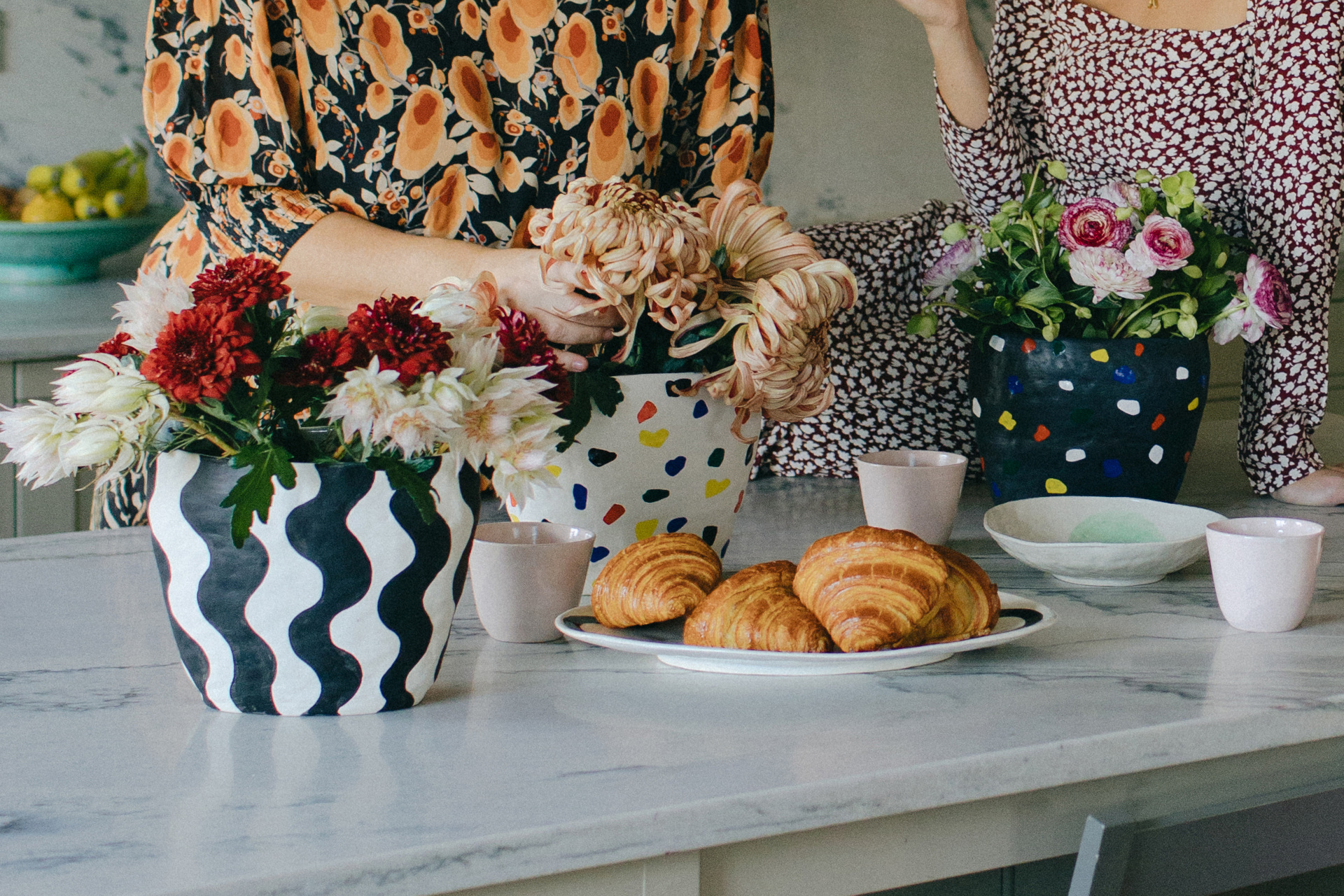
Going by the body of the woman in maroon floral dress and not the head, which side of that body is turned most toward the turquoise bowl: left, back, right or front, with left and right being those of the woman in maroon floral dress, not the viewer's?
right

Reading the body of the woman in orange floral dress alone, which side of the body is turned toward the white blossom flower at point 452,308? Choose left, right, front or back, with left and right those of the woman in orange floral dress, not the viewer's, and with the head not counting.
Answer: front

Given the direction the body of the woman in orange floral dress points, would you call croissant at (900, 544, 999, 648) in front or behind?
in front

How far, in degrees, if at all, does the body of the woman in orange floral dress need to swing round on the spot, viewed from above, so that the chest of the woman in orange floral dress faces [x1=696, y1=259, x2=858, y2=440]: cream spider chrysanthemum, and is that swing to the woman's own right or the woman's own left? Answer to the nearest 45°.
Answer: approximately 45° to the woman's own left

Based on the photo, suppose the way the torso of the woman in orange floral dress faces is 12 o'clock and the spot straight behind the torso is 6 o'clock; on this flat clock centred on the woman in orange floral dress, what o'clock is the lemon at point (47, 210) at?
The lemon is roughly at 5 o'clock from the woman in orange floral dress.

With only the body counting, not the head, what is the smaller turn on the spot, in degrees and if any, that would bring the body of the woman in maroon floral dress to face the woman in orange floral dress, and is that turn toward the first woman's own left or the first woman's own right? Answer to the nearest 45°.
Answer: approximately 45° to the first woman's own right

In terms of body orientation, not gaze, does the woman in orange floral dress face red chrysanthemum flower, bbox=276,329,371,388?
yes

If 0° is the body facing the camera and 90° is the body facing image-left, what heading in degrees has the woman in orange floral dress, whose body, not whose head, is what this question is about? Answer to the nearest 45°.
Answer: approximately 0°

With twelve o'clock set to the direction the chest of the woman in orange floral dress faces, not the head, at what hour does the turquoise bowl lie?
The turquoise bowl is roughly at 5 o'clock from the woman in orange floral dress.

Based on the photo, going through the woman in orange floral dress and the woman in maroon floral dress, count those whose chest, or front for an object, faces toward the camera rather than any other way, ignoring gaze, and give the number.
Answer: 2

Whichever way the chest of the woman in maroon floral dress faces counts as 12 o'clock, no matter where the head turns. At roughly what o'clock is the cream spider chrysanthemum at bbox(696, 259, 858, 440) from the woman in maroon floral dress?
The cream spider chrysanthemum is roughly at 1 o'clock from the woman in maroon floral dress.

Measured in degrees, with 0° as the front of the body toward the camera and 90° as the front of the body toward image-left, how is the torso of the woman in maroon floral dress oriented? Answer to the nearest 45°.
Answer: approximately 0°

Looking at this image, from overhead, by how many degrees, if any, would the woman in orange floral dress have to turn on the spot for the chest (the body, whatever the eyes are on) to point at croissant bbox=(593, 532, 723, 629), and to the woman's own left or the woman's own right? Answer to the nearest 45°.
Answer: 0° — they already face it
